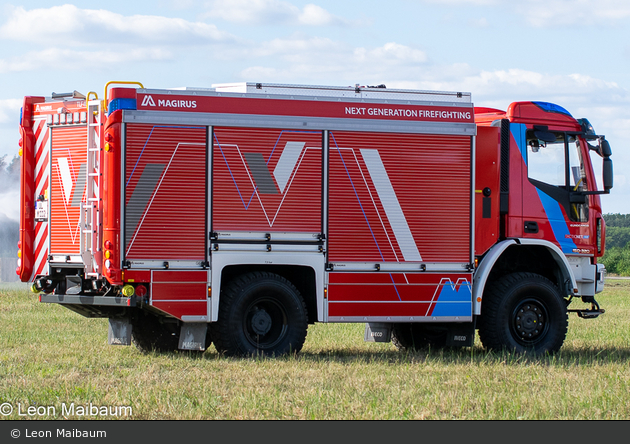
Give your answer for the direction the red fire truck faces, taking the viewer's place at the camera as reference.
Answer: facing away from the viewer and to the right of the viewer
